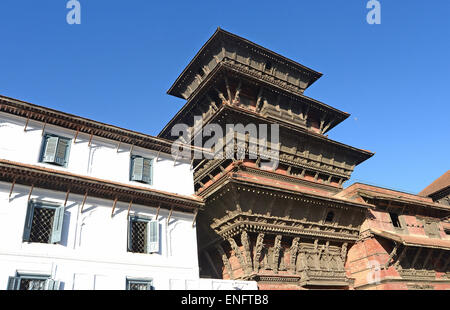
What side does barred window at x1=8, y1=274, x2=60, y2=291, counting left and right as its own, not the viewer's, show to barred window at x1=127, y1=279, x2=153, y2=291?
left

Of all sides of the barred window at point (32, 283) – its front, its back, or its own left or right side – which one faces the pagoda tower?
left

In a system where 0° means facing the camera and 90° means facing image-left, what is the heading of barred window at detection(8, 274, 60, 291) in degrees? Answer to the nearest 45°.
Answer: approximately 0°
